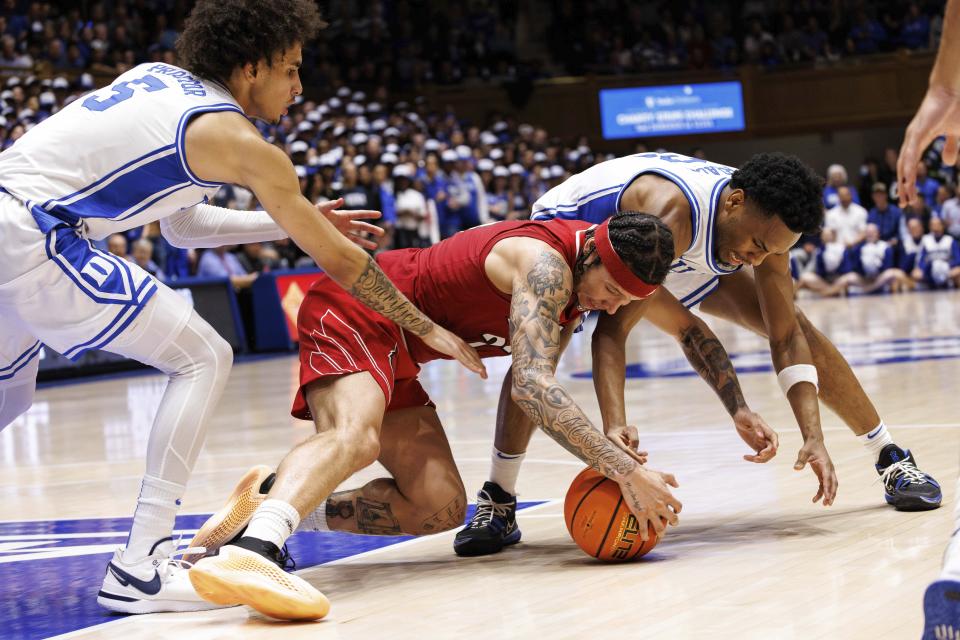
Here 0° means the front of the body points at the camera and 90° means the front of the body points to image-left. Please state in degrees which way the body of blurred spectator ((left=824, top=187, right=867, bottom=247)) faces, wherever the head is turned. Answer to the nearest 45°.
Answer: approximately 0°

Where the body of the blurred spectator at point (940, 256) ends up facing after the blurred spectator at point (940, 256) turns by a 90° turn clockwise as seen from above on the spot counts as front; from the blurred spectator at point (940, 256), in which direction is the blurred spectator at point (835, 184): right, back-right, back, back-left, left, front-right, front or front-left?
front-right

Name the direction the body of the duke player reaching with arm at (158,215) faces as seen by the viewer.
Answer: to the viewer's right

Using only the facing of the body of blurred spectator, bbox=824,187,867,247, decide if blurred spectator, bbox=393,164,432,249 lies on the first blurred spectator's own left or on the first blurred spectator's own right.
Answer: on the first blurred spectator's own right

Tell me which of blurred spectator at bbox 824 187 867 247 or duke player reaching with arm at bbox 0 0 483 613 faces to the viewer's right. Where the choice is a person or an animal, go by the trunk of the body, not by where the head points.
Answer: the duke player reaching with arm

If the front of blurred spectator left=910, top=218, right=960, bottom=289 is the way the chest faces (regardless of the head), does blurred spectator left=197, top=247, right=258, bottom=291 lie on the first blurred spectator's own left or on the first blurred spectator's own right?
on the first blurred spectator's own right
